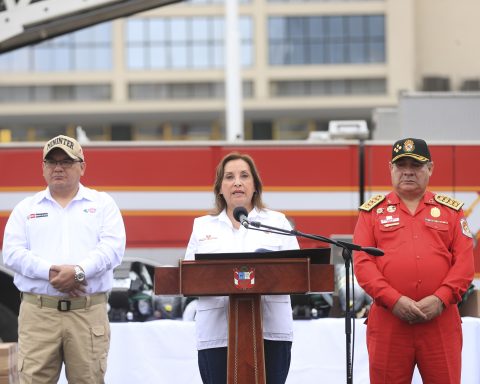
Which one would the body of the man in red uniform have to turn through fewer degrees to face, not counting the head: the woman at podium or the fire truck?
the woman at podium

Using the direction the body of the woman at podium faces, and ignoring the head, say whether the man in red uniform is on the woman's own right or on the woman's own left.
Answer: on the woman's own left

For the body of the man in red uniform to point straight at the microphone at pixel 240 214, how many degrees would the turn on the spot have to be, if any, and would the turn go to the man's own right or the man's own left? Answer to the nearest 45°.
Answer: approximately 45° to the man's own right

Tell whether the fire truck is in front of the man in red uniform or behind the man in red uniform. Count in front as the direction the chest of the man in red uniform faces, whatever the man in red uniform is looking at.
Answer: behind

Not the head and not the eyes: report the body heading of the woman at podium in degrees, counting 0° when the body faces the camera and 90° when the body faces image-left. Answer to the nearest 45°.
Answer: approximately 0°

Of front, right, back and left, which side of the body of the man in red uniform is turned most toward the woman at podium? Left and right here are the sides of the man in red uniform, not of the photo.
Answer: right

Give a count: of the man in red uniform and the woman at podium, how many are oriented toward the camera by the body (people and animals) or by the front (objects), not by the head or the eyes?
2
